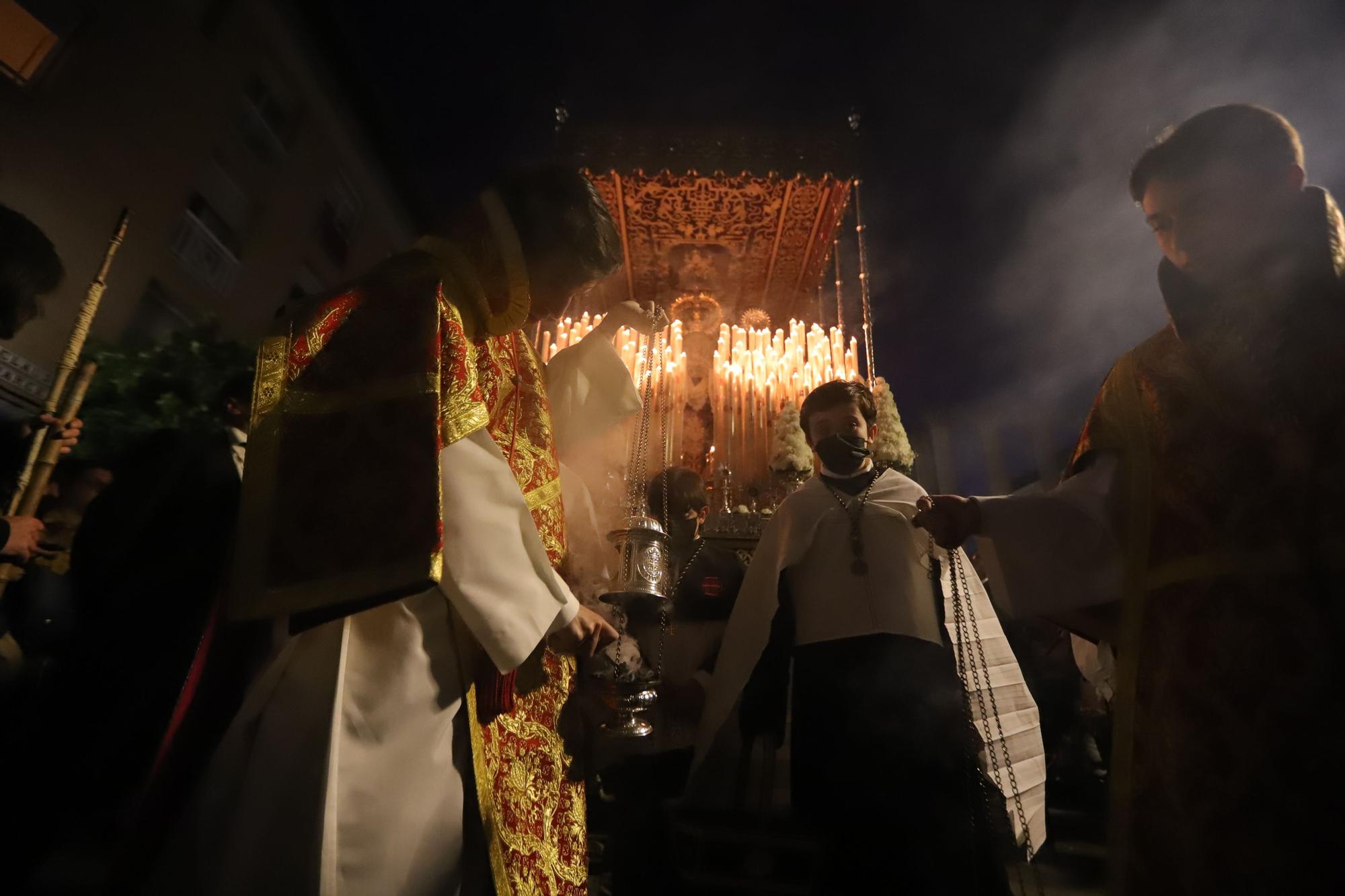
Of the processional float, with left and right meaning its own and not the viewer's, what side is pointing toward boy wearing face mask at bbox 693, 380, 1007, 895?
front

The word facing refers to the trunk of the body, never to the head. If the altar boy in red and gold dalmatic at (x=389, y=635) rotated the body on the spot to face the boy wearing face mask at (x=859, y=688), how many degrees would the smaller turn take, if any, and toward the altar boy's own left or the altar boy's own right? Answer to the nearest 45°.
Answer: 0° — they already face them

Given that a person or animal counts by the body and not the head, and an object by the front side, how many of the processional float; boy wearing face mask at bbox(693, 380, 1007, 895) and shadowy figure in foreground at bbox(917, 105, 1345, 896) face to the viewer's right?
0

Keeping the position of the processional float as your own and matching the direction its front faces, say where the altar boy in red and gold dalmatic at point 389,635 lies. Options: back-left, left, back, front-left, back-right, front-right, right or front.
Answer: front

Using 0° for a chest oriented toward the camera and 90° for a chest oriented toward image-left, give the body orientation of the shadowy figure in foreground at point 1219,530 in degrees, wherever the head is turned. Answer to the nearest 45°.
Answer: approximately 45°

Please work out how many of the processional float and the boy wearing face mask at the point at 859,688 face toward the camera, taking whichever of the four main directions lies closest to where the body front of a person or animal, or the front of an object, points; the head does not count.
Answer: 2

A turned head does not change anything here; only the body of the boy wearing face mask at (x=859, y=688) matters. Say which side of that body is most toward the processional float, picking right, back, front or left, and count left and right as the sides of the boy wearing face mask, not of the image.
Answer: back

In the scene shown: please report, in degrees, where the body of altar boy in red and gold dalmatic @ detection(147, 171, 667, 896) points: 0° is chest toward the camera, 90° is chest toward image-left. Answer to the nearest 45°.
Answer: approximately 270°

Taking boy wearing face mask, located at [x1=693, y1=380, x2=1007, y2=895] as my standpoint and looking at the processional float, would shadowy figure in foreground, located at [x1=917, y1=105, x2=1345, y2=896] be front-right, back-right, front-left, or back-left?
back-right

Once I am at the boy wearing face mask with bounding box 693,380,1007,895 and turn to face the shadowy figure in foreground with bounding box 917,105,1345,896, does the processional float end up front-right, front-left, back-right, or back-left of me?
back-left

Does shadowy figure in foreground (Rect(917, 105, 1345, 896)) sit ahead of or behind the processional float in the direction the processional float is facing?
ahead

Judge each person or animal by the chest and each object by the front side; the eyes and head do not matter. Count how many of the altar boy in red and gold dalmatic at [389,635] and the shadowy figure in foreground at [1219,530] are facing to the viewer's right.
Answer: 1

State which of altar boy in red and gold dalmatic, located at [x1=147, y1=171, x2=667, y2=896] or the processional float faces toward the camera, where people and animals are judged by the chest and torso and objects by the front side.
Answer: the processional float

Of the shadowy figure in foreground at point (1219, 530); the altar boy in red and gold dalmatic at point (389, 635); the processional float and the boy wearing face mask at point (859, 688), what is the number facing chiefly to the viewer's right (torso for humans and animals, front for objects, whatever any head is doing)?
1

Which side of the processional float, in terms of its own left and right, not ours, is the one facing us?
front

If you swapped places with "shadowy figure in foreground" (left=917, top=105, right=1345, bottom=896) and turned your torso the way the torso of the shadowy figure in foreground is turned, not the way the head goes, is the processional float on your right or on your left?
on your right

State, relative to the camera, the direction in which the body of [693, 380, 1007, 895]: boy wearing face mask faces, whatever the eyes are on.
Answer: toward the camera

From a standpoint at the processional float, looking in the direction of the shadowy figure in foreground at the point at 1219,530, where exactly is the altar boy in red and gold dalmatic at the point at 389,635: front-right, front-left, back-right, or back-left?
front-right
